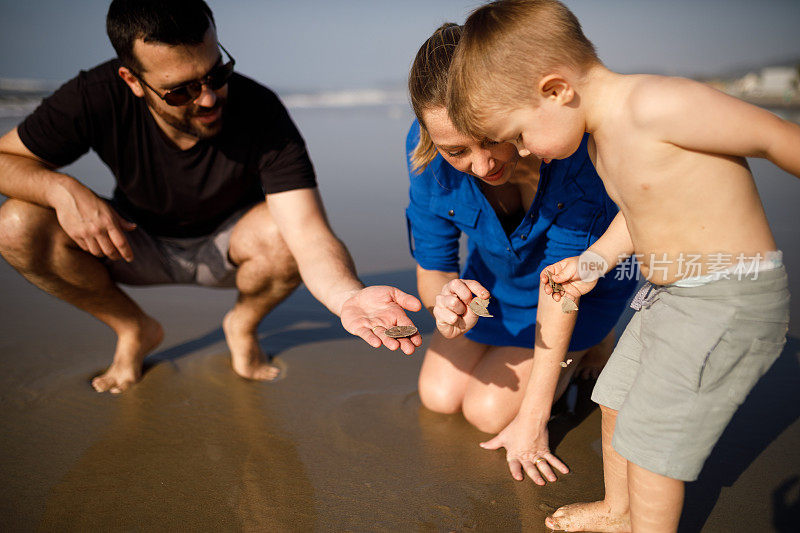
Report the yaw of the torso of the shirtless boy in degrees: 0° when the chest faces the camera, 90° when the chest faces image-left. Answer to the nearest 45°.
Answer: approximately 90°

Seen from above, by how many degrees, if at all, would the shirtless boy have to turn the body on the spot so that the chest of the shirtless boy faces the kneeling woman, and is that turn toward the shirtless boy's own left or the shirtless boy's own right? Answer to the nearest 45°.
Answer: approximately 45° to the shirtless boy's own right

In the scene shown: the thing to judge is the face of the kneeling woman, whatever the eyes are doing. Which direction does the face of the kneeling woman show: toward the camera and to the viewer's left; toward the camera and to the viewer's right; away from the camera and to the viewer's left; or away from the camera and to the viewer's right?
toward the camera and to the viewer's right
